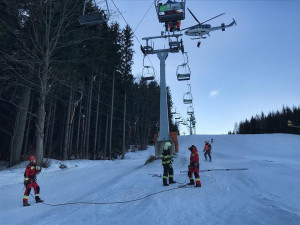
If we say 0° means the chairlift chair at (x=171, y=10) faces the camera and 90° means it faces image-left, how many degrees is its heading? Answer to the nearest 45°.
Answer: approximately 180°

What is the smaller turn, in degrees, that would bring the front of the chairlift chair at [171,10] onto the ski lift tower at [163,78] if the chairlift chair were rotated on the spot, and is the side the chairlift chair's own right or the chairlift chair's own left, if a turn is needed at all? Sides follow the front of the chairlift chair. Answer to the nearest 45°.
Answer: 0° — it already faces it
